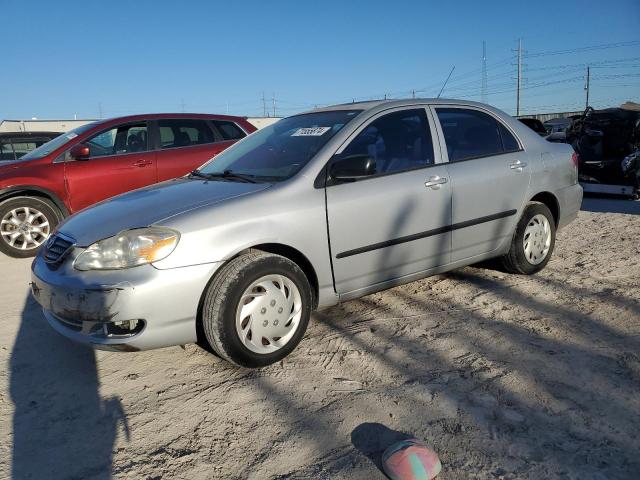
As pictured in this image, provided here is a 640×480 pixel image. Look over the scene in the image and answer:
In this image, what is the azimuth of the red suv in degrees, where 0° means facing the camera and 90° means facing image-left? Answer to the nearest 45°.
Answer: approximately 90°

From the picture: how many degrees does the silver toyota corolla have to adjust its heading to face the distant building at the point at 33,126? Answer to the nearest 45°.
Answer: approximately 90° to its right

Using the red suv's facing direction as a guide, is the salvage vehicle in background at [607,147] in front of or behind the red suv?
behind

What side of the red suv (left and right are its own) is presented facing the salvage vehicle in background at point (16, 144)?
right

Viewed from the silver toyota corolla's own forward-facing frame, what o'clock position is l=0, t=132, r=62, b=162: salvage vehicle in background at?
The salvage vehicle in background is roughly at 3 o'clock from the silver toyota corolla.

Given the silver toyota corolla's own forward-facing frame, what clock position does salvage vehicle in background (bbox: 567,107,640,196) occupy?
The salvage vehicle in background is roughly at 6 o'clock from the silver toyota corolla.

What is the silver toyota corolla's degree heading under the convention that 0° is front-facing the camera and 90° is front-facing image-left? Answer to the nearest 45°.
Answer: approximately 45°

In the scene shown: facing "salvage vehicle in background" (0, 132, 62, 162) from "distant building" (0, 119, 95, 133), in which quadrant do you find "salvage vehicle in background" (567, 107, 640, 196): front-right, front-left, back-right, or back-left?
front-left

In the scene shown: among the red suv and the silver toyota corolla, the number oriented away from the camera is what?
0

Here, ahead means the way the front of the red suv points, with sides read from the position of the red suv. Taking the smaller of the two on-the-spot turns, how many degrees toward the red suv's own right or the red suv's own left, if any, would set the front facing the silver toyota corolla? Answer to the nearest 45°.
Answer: approximately 90° to the red suv's own left

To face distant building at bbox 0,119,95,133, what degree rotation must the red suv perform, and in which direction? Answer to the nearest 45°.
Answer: approximately 90° to its right

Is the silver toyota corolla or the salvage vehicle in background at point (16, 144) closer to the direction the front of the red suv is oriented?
the salvage vehicle in background
